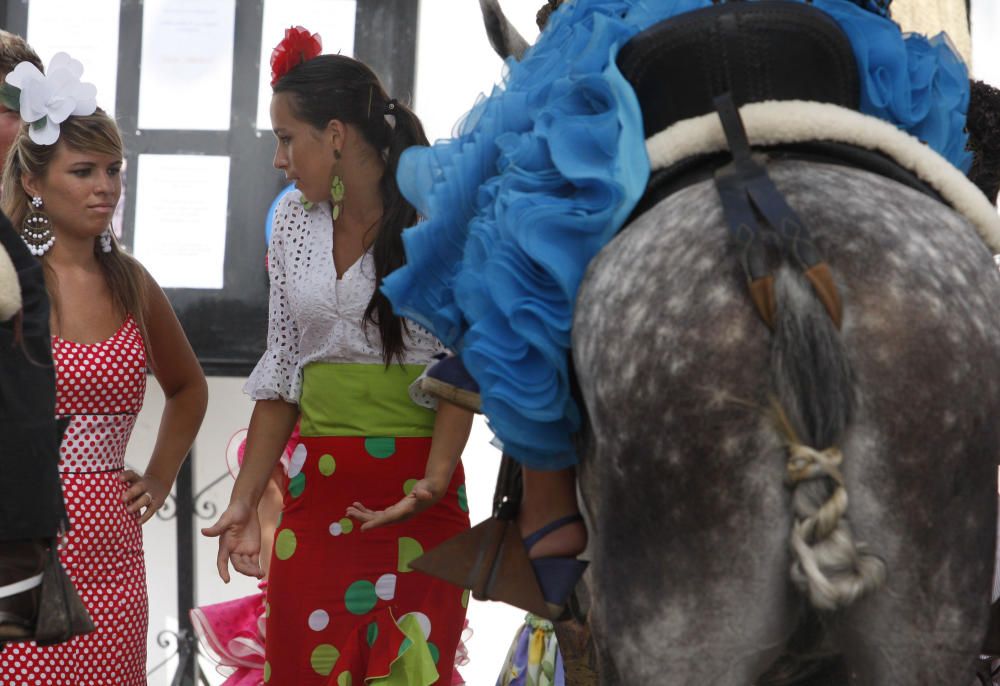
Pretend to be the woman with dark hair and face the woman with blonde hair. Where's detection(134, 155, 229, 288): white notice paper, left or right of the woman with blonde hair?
right

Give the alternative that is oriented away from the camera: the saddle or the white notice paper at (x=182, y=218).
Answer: the saddle

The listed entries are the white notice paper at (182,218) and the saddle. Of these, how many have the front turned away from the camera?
1

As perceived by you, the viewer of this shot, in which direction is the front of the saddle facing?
facing away from the viewer

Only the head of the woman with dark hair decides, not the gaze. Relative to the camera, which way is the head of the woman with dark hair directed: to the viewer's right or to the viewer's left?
to the viewer's left

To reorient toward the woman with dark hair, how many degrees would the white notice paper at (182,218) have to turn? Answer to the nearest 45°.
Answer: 0° — it already faces them

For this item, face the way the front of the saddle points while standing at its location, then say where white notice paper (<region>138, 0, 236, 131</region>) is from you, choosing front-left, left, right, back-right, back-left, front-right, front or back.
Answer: front-left

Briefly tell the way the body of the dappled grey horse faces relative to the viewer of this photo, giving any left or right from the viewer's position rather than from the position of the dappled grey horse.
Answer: facing away from the viewer

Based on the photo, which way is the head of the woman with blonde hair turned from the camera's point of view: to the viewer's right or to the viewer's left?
to the viewer's right

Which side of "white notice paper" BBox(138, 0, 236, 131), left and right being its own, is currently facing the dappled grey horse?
front
